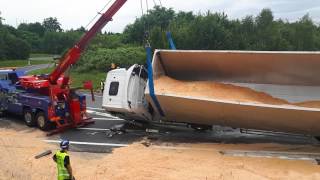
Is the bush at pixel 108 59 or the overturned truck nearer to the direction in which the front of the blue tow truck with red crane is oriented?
the bush

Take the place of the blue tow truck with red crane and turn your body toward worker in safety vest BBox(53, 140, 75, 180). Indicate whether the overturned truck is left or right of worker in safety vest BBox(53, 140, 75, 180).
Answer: left

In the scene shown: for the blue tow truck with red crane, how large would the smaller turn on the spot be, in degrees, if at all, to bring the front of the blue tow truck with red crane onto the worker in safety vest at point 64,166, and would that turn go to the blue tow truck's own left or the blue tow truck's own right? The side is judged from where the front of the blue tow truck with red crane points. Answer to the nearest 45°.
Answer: approximately 135° to the blue tow truck's own left

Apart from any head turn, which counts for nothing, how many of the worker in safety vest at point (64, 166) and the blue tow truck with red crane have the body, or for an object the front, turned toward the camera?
0

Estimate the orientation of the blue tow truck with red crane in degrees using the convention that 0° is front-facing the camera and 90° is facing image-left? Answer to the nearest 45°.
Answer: approximately 135°

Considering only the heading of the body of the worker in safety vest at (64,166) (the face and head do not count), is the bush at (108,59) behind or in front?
in front

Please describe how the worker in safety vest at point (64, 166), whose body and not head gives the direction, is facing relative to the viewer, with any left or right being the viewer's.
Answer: facing away from the viewer and to the right of the viewer

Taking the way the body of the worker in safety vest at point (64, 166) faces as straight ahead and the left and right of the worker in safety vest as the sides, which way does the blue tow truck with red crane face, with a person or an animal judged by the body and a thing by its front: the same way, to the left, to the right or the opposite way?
to the left

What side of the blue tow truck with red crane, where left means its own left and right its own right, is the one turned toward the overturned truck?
back

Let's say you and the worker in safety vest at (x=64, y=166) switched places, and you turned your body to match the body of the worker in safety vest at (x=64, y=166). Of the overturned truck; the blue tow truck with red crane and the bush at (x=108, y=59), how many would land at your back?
0
